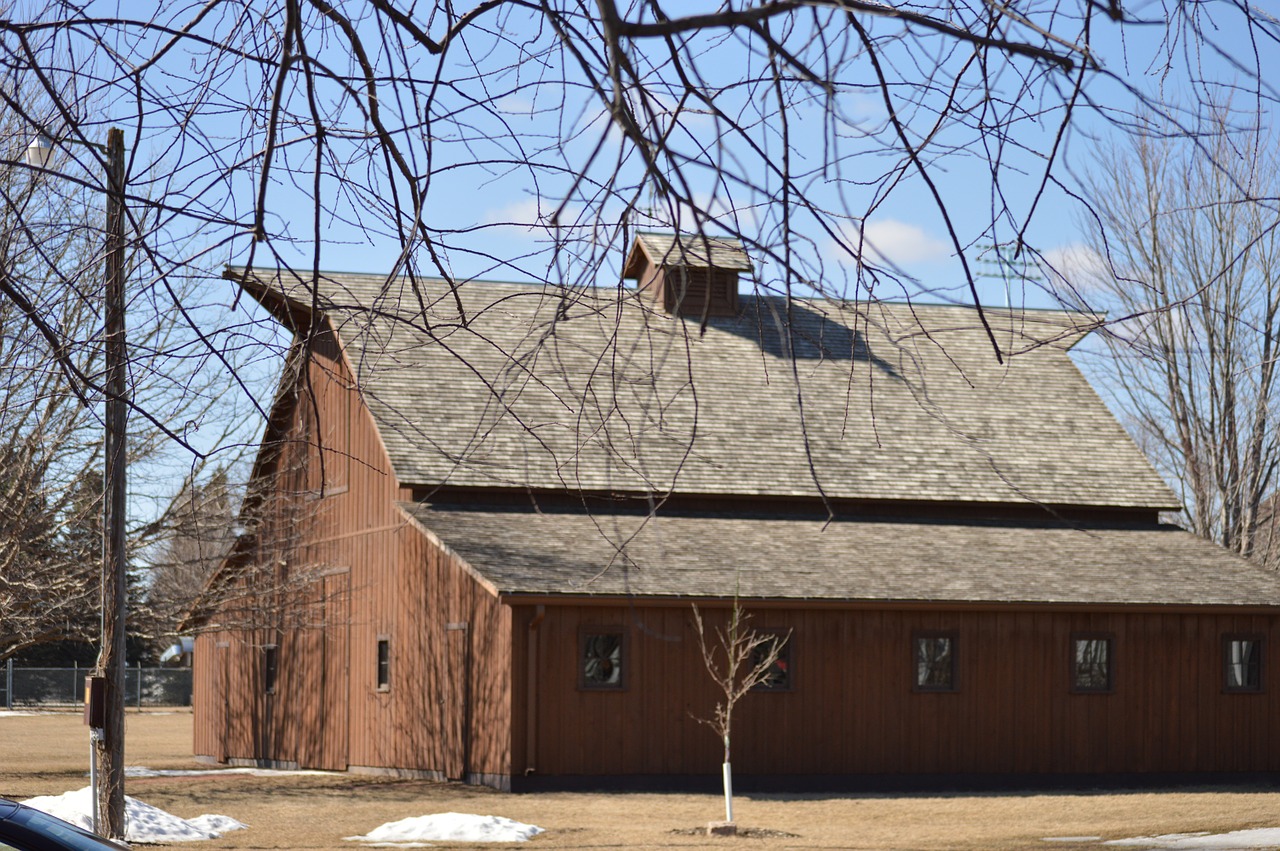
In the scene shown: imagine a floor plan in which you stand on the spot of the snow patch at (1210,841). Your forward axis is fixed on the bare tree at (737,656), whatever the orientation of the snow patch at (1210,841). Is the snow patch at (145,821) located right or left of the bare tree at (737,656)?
left

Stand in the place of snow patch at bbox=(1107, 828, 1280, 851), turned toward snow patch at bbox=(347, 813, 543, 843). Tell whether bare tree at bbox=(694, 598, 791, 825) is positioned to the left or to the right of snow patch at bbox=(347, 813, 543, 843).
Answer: right
